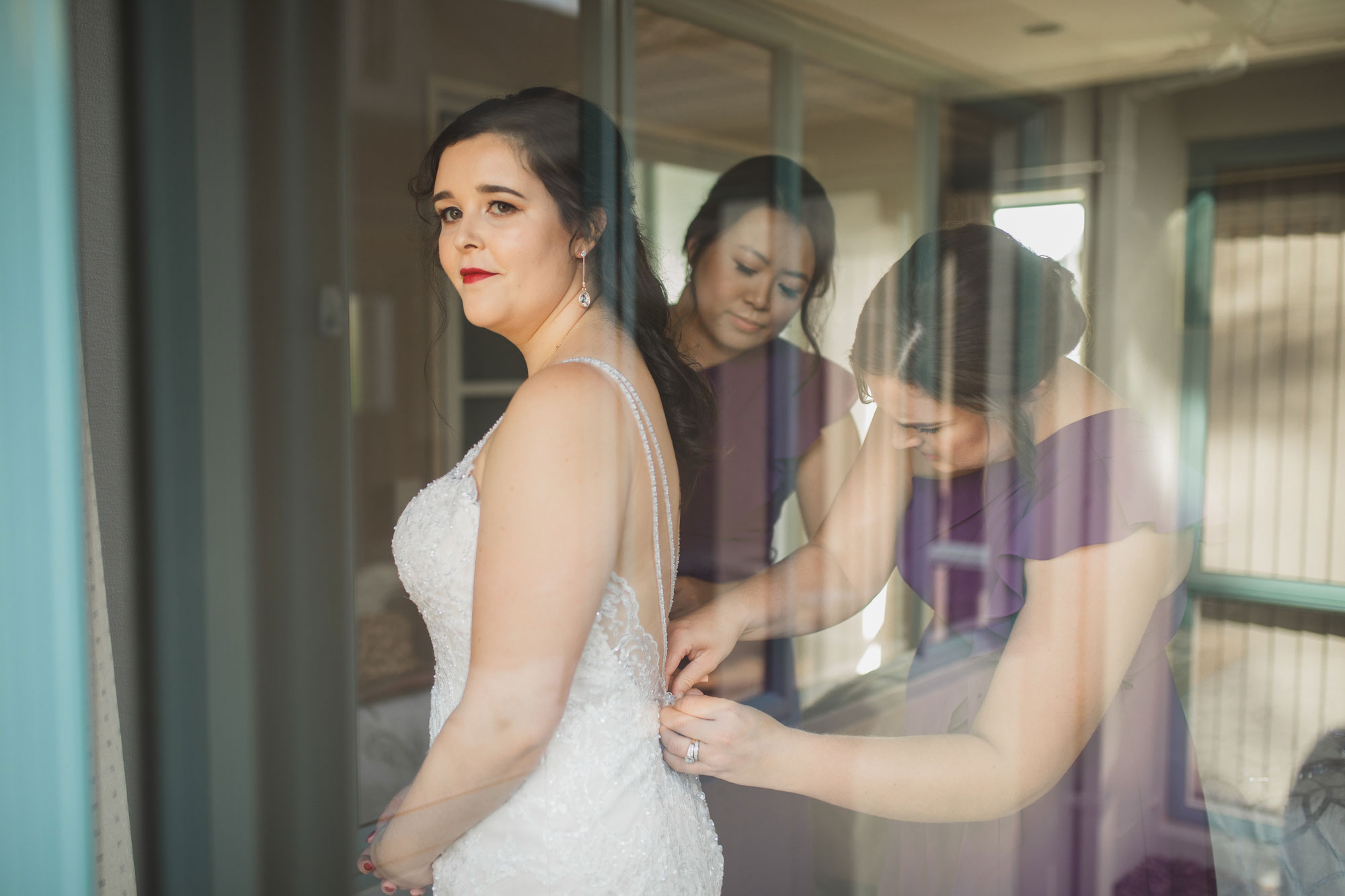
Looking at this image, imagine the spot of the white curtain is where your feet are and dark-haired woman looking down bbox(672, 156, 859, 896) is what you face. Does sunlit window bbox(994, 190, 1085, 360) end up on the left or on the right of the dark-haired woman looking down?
right

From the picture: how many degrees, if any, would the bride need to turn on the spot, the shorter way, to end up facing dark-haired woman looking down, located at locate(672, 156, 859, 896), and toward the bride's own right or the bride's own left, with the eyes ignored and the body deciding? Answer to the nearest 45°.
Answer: approximately 135° to the bride's own right

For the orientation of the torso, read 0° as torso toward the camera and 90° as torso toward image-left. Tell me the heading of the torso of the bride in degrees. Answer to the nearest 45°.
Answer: approximately 90°
